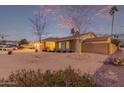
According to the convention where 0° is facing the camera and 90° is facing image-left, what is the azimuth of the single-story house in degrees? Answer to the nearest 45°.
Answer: approximately 0°

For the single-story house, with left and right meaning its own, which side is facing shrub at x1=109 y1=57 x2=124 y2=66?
front

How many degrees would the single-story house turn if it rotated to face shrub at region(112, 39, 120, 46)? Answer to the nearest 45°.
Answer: approximately 90° to its left

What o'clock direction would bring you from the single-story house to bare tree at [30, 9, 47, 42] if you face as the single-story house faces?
The bare tree is roughly at 3 o'clock from the single-story house.
